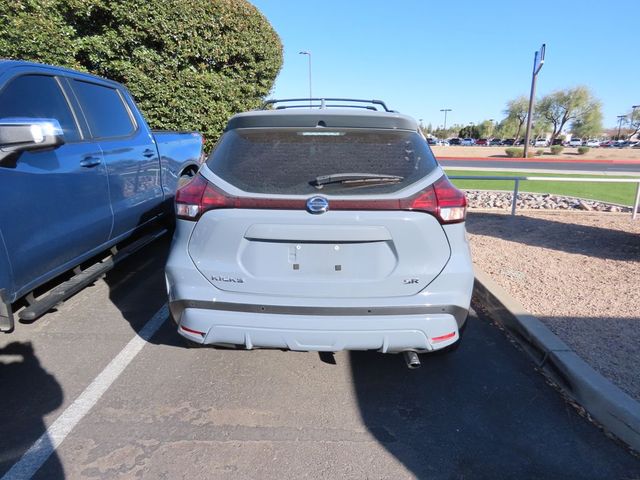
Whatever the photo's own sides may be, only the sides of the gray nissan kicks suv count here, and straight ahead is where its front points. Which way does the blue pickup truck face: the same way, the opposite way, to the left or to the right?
the opposite way

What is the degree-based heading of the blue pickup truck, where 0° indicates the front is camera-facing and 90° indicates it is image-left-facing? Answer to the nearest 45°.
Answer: approximately 45°

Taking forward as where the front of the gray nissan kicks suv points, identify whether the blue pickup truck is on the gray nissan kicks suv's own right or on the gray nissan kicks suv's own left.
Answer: on the gray nissan kicks suv's own left

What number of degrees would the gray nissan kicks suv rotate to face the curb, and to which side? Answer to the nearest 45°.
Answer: approximately 90° to its right

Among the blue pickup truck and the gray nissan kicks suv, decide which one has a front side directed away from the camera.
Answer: the gray nissan kicks suv

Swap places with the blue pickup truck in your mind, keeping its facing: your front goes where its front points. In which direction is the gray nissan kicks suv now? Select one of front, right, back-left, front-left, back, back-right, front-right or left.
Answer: left

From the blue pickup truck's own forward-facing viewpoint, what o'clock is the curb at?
The curb is roughly at 9 o'clock from the blue pickup truck.

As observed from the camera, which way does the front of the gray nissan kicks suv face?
facing away from the viewer

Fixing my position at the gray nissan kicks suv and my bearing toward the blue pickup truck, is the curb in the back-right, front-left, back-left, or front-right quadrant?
back-left

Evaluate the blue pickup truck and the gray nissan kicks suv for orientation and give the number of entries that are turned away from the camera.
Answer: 1
